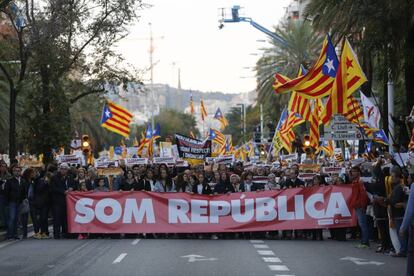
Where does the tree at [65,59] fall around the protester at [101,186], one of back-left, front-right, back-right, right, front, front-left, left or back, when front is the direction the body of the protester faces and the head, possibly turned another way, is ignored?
back

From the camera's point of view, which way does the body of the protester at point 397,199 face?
to the viewer's left

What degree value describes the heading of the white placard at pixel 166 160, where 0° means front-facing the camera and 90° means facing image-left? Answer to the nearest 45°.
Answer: approximately 0°

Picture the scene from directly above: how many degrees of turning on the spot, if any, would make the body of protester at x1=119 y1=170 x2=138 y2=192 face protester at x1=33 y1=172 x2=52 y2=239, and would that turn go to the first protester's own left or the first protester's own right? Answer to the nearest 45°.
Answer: approximately 90° to the first protester's own right

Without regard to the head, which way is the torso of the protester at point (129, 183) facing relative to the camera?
toward the camera

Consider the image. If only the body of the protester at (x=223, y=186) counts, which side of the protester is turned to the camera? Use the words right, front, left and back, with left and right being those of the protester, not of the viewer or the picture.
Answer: front

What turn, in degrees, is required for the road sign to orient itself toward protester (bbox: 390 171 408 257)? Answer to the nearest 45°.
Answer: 0° — it already faces them
